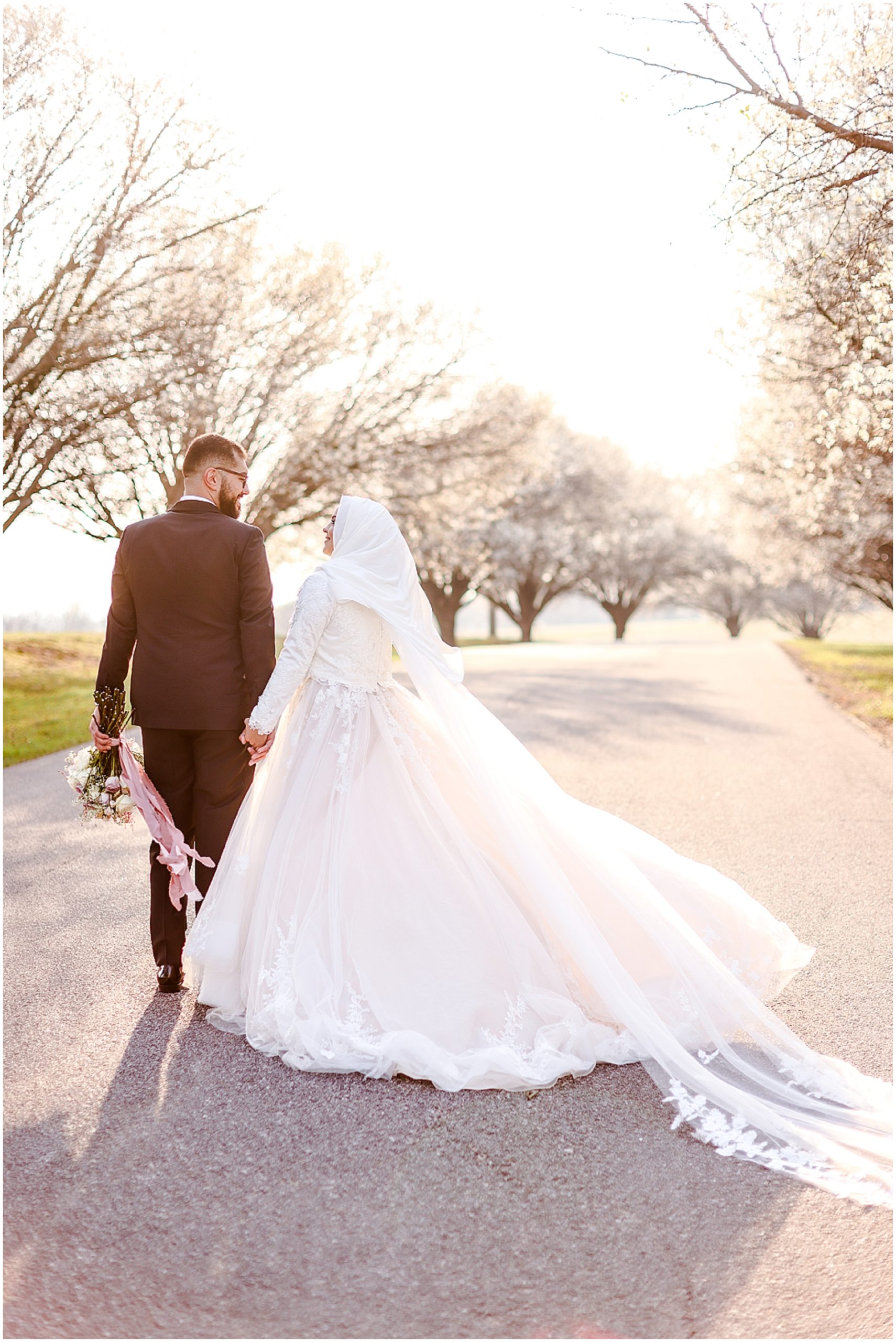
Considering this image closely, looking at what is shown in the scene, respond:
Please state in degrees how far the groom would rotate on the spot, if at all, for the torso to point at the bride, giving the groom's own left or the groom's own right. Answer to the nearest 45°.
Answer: approximately 135° to the groom's own right

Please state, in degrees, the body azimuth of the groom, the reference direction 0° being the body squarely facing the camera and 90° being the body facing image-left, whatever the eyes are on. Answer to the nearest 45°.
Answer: approximately 180°
